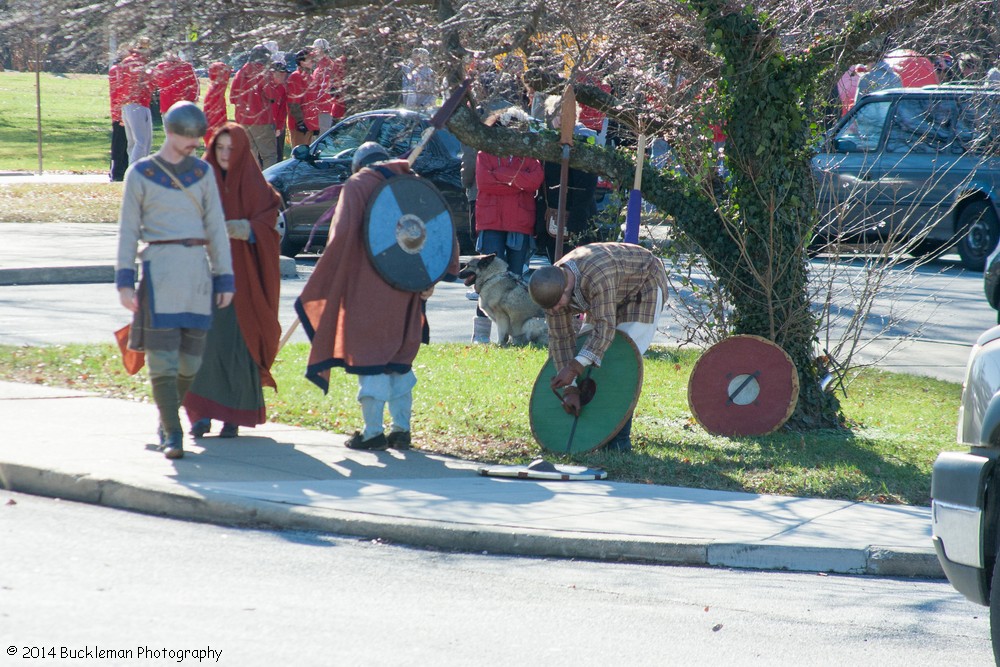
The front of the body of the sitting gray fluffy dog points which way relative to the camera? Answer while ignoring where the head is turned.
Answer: to the viewer's left

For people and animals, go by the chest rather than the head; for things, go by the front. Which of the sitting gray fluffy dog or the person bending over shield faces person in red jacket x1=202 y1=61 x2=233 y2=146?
the sitting gray fluffy dog

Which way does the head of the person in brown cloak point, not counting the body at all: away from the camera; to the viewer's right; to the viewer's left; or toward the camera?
away from the camera

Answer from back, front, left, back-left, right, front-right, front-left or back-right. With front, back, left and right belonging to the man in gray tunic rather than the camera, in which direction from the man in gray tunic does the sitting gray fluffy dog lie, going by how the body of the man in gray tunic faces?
back-left

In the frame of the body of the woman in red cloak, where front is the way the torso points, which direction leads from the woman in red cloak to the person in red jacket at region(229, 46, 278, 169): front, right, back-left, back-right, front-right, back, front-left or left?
back-right

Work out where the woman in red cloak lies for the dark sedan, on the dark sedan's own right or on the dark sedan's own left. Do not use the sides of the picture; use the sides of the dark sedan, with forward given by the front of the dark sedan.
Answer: on the dark sedan's own left

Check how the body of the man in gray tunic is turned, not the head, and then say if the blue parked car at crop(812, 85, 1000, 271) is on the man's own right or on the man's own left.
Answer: on the man's own left

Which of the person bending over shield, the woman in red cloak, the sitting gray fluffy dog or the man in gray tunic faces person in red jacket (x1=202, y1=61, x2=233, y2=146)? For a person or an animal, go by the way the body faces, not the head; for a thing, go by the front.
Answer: the sitting gray fluffy dog

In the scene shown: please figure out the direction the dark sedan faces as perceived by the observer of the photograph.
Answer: facing to the left of the viewer

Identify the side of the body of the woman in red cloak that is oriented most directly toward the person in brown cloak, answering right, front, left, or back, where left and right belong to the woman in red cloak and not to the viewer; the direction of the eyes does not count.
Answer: left
